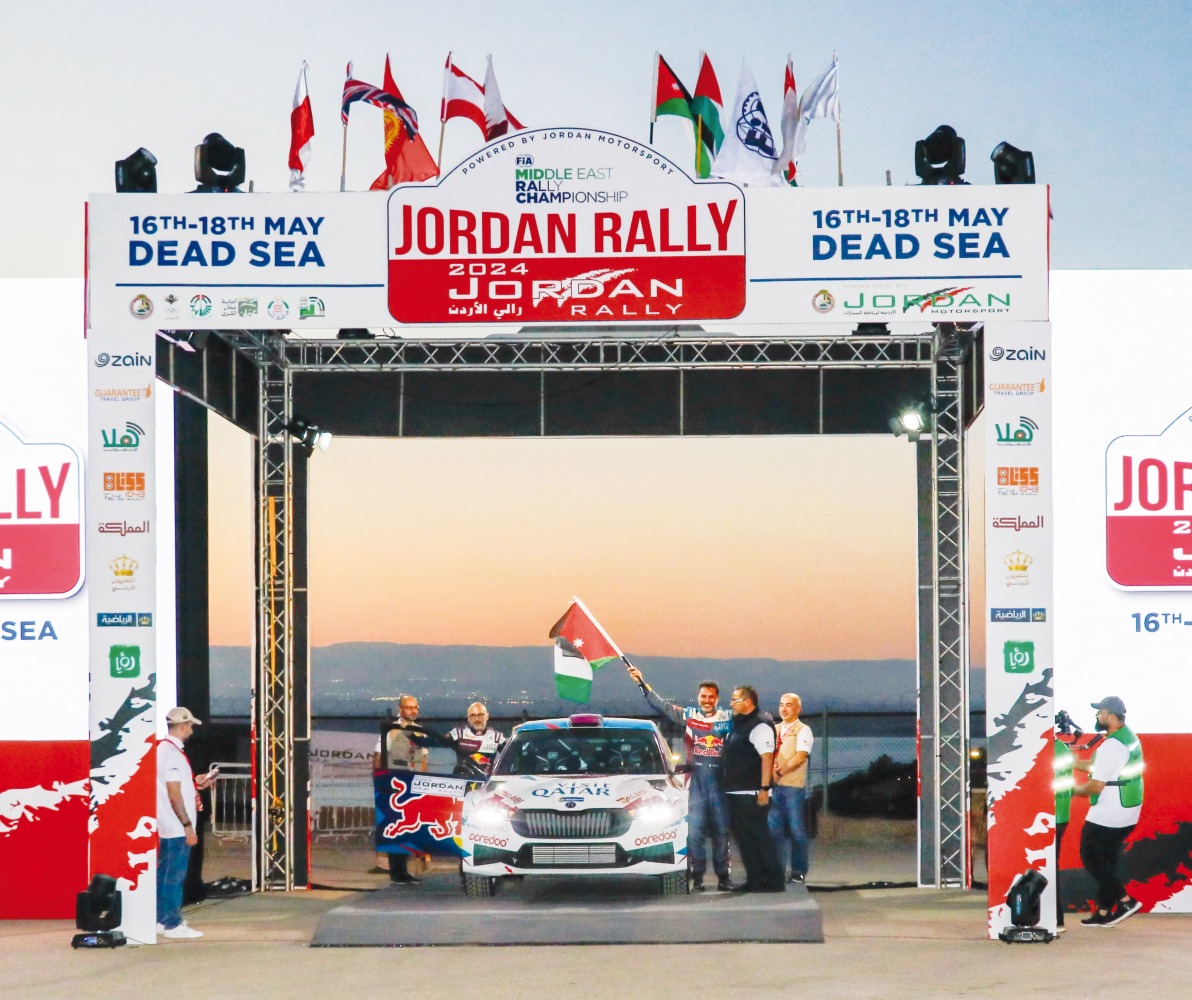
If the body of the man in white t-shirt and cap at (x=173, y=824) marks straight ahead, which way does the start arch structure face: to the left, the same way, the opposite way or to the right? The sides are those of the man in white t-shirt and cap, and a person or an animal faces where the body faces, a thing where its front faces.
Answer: to the right

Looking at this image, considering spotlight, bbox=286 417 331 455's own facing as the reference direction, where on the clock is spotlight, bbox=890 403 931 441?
spotlight, bbox=890 403 931 441 is roughly at 11 o'clock from spotlight, bbox=286 417 331 455.

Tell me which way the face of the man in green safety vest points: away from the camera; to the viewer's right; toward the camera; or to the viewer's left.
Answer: to the viewer's left

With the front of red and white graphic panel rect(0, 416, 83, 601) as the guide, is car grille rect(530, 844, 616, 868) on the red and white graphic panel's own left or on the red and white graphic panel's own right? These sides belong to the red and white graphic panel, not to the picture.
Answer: on the red and white graphic panel's own left

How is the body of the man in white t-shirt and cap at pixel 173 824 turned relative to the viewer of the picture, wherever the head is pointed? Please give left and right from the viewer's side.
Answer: facing to the right of the viewer

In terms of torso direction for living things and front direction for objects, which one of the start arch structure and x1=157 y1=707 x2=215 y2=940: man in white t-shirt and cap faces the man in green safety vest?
the man in white t-shirt and cap

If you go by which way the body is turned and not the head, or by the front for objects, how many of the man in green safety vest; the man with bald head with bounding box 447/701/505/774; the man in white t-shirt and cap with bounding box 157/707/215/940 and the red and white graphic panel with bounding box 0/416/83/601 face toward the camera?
2
